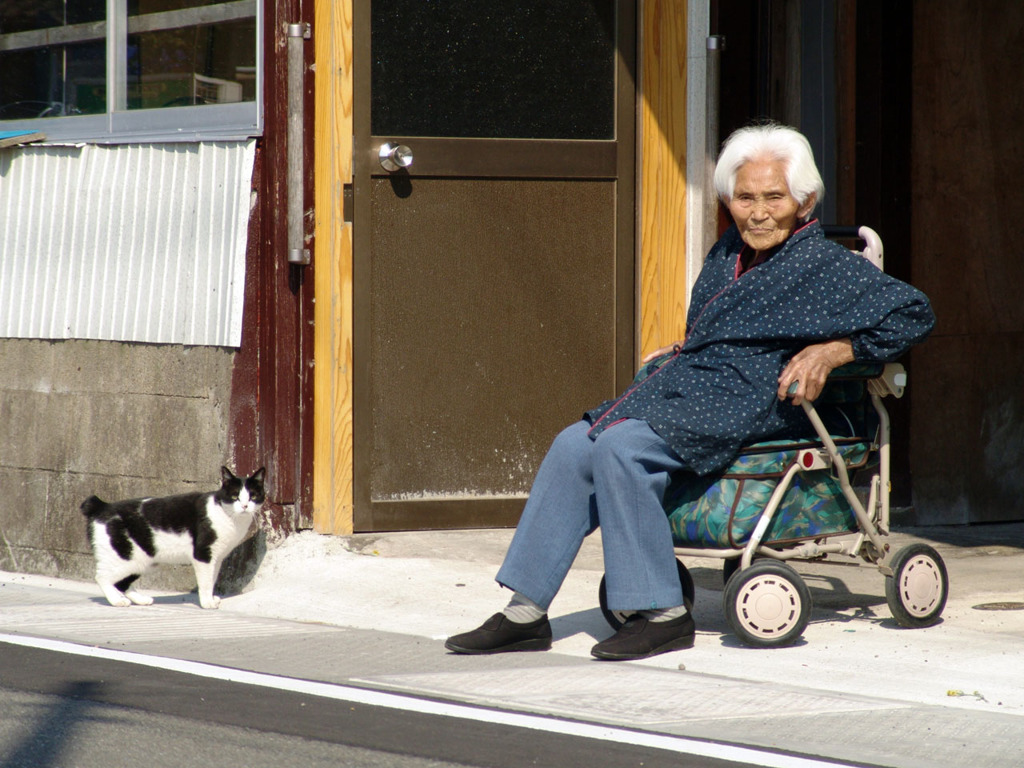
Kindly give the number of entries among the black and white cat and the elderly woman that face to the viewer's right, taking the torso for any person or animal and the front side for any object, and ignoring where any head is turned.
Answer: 1

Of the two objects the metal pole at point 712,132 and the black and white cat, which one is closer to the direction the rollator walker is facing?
the black and white cat

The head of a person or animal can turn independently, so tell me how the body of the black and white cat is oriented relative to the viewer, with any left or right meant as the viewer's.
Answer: facing to the right of the viewer

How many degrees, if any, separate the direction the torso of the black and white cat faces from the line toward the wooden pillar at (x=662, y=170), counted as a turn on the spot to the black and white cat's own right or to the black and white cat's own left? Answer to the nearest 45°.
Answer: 0° — it already faces it

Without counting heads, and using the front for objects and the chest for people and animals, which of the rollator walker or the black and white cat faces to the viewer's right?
the black and white cat

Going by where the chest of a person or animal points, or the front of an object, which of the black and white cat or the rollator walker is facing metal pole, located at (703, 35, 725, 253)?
the black and white cat

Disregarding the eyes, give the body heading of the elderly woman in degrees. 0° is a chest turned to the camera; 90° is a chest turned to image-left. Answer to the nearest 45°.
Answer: approximately 45°

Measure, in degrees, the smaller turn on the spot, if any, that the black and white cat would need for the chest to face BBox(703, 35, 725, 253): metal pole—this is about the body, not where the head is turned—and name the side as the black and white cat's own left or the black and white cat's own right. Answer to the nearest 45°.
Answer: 0° — it already faces it

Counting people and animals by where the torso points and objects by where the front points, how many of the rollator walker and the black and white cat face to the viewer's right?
1

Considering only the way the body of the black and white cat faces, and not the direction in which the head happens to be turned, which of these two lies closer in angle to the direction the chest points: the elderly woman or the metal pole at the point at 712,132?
the elderly woman

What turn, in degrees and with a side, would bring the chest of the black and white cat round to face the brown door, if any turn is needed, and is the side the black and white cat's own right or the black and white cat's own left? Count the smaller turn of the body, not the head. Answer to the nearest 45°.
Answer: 0° — it already faces it

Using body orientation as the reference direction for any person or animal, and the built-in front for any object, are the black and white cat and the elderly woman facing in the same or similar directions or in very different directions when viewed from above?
very different directions
